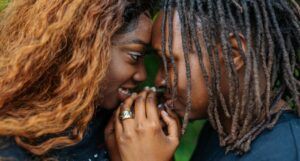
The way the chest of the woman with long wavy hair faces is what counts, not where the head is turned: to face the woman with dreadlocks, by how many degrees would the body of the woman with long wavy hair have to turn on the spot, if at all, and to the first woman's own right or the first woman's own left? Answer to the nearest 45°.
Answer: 0° — they already face them

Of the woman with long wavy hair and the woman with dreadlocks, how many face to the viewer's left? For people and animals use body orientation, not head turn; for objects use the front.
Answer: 1

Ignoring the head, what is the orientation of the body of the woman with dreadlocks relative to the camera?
to the viewer's left

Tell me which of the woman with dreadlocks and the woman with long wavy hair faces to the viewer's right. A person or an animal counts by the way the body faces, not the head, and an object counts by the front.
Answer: the woman with long wavy hair

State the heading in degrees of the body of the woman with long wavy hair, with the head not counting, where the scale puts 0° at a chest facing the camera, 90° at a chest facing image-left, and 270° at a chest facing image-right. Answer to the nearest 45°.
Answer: approximately 270°

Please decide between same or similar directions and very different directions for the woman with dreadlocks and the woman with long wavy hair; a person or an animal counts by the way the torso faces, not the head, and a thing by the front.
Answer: very different directions

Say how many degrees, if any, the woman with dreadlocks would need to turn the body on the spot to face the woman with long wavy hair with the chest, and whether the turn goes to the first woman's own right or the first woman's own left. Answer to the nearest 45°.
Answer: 0° — they already face them

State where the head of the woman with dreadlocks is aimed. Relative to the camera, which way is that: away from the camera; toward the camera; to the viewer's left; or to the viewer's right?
to the viewer's left
